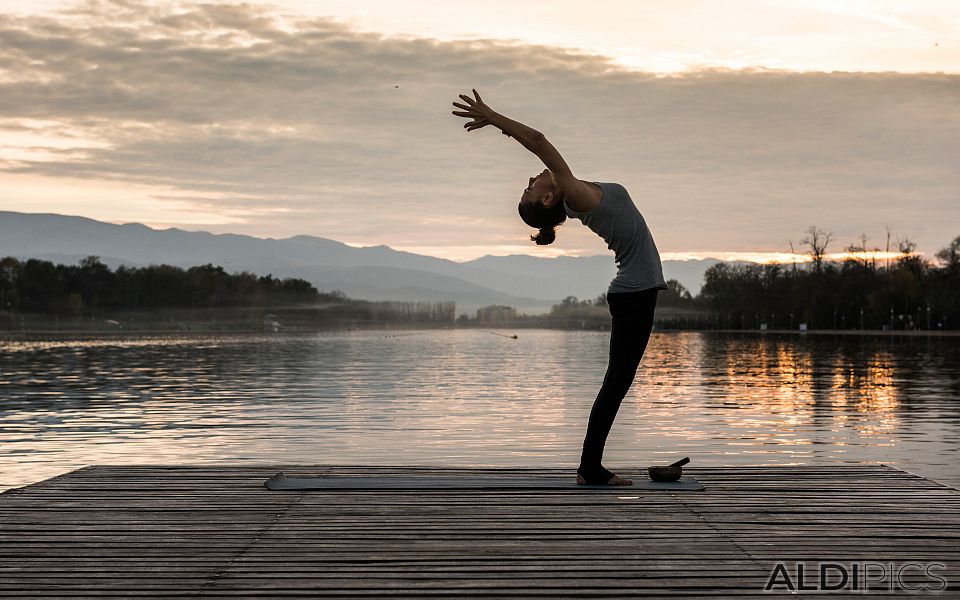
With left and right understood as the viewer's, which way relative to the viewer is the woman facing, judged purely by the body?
facing to the right of the viewer
